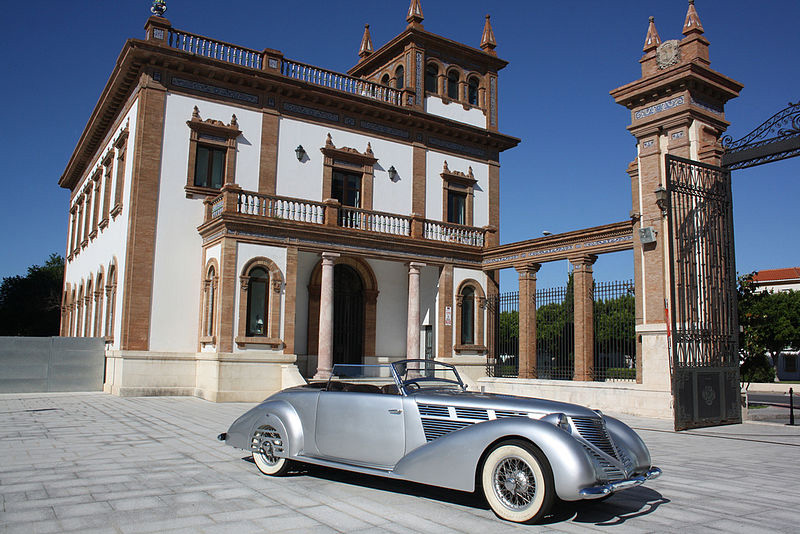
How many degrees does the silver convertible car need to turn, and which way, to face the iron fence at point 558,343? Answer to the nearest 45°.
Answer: approximately 135° to its left

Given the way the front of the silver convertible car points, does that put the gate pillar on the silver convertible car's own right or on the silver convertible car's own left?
on the silver convertible car's own left

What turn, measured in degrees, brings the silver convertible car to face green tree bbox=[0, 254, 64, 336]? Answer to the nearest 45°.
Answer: approximately 180°

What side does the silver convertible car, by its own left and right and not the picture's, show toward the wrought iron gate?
left

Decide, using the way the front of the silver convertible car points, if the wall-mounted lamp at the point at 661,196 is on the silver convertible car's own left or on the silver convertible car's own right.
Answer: on the silver convertible car's own left

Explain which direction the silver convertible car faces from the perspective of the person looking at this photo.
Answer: facing the viewer and to the right of the viewer

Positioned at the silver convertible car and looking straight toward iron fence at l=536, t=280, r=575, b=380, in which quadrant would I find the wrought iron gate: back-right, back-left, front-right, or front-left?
front-right
